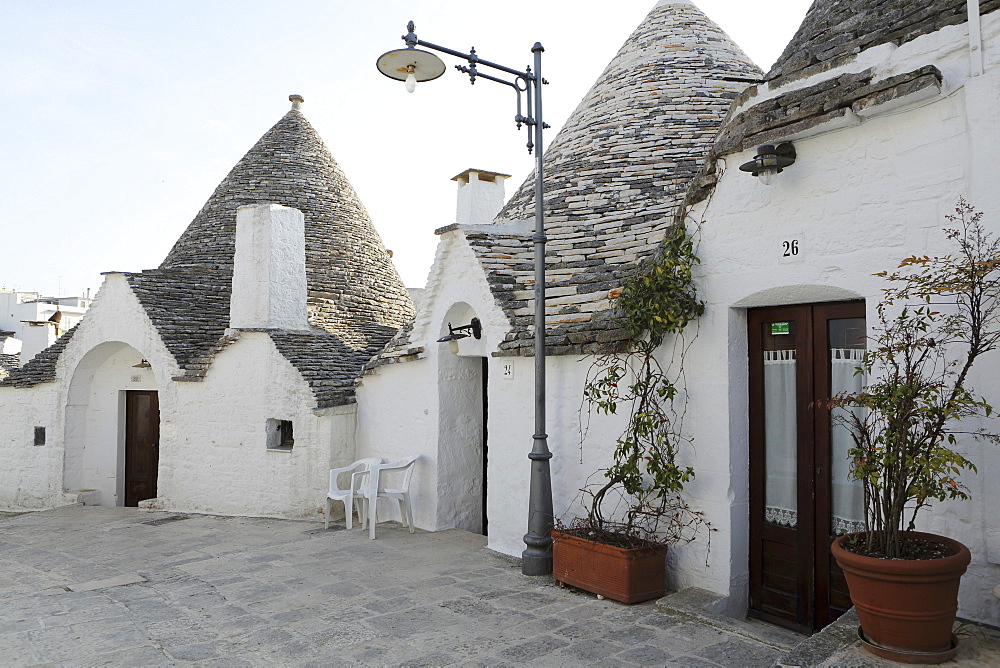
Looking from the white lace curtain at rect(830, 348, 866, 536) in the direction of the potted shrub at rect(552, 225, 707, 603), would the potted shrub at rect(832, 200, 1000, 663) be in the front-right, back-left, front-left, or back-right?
back-left

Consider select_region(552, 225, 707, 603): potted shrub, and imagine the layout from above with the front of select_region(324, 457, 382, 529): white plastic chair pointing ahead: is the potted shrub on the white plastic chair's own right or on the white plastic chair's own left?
on the white plastic chair's own left

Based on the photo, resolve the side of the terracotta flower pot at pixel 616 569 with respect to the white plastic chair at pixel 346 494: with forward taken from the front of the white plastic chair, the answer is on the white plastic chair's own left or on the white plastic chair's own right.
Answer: on the white plastic chair's own left

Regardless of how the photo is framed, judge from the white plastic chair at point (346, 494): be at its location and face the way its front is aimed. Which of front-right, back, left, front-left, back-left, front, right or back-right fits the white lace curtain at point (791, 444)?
left

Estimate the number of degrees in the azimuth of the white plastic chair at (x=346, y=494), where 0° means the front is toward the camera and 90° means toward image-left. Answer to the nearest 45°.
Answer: approximately 45°

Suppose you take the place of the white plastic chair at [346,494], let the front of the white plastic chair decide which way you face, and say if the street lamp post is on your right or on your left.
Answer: on your left

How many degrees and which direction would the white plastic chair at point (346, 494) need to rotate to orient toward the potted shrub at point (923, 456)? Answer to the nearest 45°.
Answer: approximately 90° to its left

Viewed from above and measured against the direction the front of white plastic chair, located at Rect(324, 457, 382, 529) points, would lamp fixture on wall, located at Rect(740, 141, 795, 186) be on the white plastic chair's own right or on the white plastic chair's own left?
on the white plastic chair's own left

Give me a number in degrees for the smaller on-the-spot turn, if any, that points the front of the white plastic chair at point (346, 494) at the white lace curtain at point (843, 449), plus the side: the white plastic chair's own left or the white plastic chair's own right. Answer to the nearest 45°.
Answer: approximately 90° to the white plastic chair's own left
